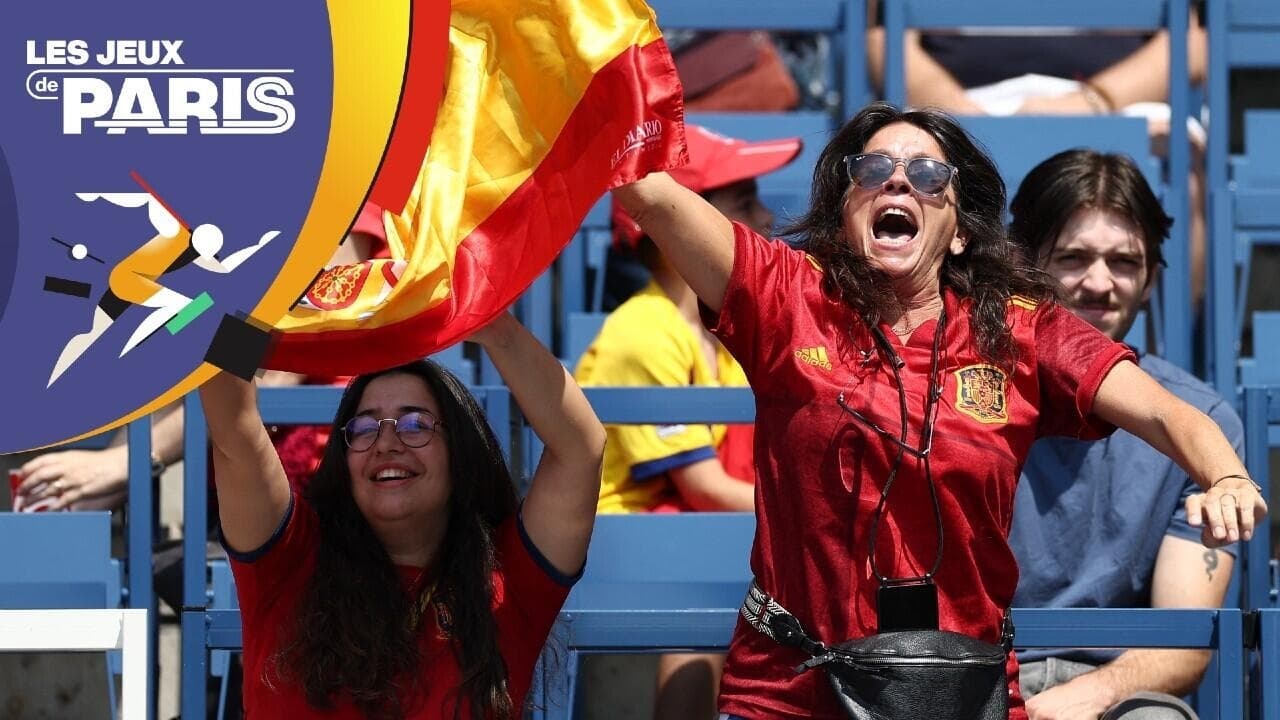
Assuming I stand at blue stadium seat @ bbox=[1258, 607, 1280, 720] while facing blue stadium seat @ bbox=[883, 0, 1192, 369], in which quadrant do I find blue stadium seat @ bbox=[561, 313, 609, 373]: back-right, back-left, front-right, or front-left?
front-left

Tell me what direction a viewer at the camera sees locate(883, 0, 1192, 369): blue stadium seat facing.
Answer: facing the viewer

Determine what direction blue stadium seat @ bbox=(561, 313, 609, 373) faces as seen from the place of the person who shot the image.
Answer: facing the viewer

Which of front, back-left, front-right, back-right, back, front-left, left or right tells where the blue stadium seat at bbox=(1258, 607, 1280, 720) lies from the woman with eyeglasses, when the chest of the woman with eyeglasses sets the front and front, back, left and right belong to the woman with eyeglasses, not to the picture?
left

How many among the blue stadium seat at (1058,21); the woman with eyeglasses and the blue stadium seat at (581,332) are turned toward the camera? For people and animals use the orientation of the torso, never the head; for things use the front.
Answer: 3

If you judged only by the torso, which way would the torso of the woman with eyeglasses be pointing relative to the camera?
toward the camera

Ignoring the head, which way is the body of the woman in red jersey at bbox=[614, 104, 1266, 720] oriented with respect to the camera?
toward the camera

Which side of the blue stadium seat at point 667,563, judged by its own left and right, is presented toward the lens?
front

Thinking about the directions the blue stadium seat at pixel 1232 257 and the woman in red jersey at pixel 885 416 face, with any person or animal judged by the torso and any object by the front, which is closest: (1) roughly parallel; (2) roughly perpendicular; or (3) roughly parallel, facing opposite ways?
roughly parallel
